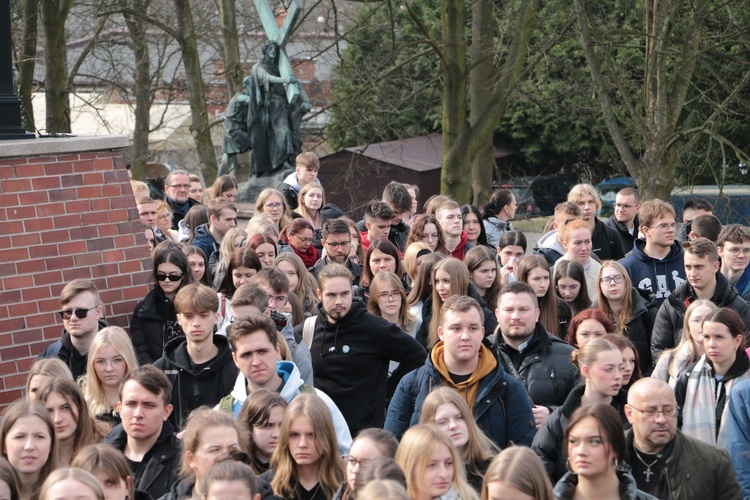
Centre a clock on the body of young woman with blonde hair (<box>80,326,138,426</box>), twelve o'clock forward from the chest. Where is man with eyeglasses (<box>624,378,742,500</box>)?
The man with eyeglasses is roughly at 10 o'clock from the young woman with blonde hair.

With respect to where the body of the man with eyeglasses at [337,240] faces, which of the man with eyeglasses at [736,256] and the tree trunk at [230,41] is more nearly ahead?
the man with eyeglasses

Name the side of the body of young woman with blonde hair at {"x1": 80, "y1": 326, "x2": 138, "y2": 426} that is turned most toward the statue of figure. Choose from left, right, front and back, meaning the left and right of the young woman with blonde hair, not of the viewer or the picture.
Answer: back

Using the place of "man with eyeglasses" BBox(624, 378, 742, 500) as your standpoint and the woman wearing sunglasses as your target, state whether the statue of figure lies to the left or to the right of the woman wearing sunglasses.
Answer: right

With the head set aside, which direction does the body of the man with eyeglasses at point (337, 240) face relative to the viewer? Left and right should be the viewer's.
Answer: facing the viewer

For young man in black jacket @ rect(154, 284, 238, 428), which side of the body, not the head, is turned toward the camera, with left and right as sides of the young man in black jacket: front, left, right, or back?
front

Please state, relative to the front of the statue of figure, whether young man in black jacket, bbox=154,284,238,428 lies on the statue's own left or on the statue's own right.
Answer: on the statue's own right

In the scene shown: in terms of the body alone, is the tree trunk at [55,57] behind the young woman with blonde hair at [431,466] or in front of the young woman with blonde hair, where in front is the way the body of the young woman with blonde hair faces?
behind

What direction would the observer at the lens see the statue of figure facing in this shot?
facing the viewer and to the right of the viewer

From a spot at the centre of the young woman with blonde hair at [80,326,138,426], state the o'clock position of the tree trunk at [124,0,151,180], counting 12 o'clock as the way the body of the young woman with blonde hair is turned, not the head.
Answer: The tree trunk is roughly at 6 o'clock from the young woman with blonde hair.

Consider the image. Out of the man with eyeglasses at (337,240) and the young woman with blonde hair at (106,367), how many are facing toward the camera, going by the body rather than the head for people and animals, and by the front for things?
2
